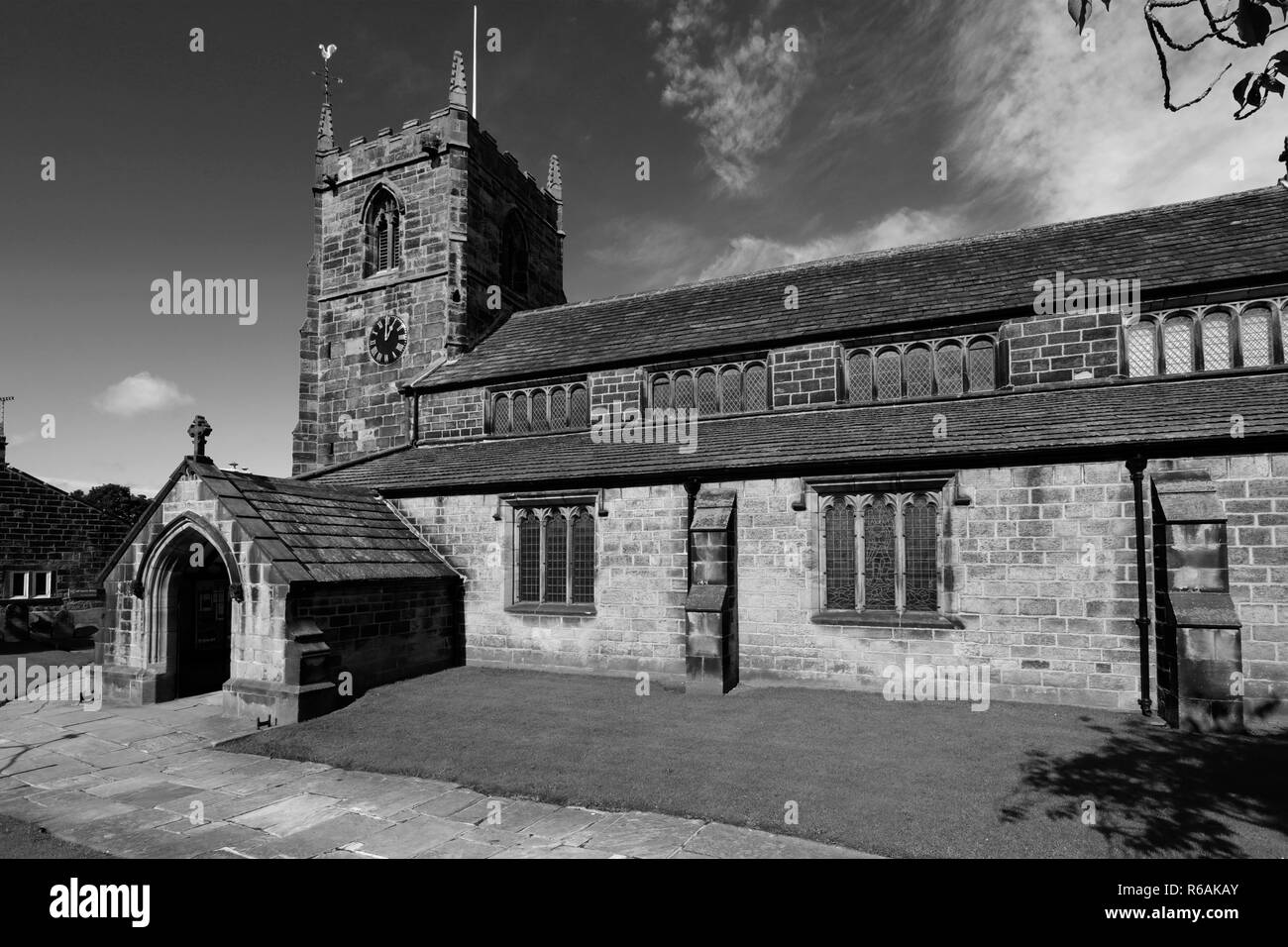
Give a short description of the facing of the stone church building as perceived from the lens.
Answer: facing the viewer and to the left of the viewer

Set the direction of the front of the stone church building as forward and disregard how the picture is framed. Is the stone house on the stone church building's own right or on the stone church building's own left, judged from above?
on the stone church building's own right
